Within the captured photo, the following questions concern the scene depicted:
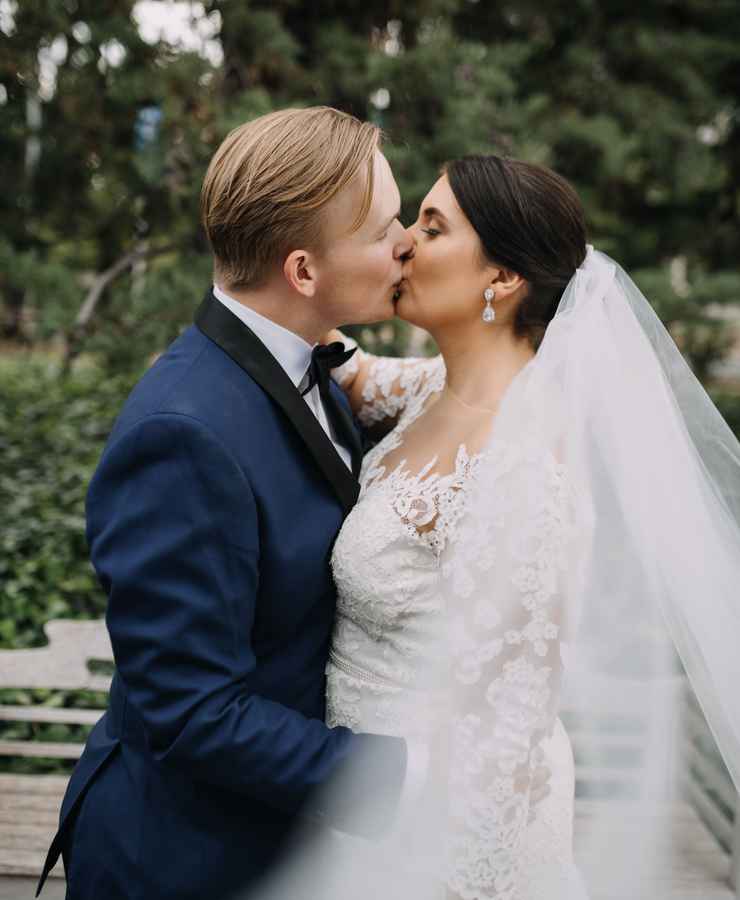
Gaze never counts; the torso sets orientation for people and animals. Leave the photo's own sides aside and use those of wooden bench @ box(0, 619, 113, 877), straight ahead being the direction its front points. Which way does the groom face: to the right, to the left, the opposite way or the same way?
to the left

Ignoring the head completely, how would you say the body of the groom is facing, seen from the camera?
to the viewer's right

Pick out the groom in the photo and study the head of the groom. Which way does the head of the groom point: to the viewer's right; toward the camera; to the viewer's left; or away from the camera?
to the viewer's right

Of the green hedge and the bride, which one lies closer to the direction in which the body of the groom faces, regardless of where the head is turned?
the bride

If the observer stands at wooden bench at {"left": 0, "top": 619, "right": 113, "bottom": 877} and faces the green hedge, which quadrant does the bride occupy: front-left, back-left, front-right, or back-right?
back-right

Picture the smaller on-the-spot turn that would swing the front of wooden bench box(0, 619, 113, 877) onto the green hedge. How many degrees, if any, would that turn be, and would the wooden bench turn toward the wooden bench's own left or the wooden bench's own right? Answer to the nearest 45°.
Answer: approximately 180°

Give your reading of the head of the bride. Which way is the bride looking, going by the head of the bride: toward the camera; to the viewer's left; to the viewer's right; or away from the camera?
to the viewer's left

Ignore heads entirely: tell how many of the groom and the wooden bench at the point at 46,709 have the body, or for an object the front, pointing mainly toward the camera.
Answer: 1

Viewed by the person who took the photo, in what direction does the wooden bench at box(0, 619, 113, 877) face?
facing the viewer
